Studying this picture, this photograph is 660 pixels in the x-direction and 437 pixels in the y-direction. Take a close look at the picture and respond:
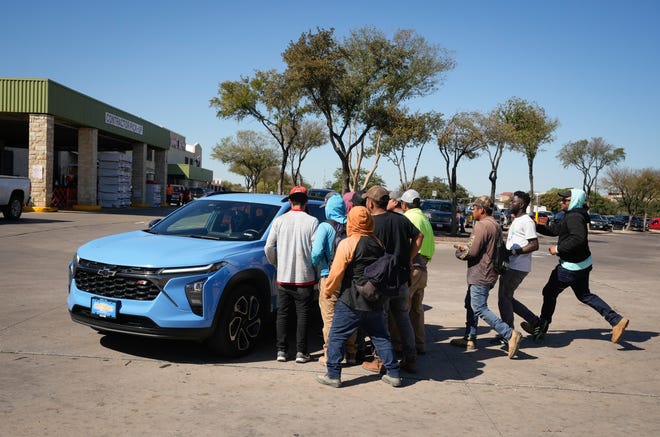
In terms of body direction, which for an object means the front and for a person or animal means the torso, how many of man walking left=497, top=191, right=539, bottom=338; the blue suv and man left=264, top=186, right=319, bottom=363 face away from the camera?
1

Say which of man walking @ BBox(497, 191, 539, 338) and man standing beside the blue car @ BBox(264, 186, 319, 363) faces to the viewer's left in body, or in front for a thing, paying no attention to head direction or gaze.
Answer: man walking @ BBox(497, 191, 539, 338)

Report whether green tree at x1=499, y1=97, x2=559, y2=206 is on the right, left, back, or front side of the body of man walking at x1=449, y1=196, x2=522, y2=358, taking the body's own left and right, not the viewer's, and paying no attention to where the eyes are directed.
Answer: right

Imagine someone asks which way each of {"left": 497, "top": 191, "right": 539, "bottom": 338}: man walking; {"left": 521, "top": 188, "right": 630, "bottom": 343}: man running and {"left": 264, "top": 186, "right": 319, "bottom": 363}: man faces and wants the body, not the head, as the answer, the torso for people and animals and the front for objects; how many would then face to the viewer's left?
2

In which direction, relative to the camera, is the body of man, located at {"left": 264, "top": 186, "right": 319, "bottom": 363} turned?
away from the camera

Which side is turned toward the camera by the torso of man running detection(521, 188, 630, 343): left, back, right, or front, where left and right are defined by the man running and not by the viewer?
left

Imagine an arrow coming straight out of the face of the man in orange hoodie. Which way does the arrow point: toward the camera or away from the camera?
away from the camera

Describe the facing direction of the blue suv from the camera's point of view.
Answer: facing the viewer and to the left of the viewer

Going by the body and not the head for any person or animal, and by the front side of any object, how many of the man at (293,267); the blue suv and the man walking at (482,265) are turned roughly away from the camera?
1

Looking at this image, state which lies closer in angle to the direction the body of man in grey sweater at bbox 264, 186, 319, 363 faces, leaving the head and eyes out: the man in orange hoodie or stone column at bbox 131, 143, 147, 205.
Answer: the stone column

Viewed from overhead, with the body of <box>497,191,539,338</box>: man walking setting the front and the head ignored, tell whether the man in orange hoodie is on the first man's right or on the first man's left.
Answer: on the first man's left

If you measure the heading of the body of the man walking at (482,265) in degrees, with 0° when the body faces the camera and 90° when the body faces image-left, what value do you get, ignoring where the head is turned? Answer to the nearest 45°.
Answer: approximately 90°

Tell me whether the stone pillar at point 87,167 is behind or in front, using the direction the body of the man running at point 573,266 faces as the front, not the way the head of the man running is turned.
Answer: in front

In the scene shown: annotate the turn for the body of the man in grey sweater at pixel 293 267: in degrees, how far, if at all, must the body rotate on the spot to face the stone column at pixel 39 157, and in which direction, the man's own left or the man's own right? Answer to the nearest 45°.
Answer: approximately 45° to the man's own left

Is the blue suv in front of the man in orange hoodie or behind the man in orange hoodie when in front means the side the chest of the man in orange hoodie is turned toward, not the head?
in front

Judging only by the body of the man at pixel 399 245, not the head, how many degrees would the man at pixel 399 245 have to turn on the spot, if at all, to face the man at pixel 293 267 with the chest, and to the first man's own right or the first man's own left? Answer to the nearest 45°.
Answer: approximately 45° to the first man's own left

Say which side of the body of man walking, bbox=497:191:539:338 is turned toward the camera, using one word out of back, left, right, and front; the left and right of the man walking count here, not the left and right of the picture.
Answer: left
